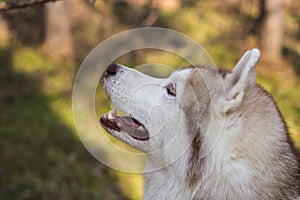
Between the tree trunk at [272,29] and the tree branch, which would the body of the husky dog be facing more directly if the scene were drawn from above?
the tree branch

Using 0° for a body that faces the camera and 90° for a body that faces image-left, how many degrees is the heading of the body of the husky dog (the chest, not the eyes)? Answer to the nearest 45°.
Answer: approximately 90°

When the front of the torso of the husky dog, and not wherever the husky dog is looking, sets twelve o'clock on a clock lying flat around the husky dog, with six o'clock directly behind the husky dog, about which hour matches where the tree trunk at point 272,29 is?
The tree trunk is roughly at 3 o'clock from the husky dog.
